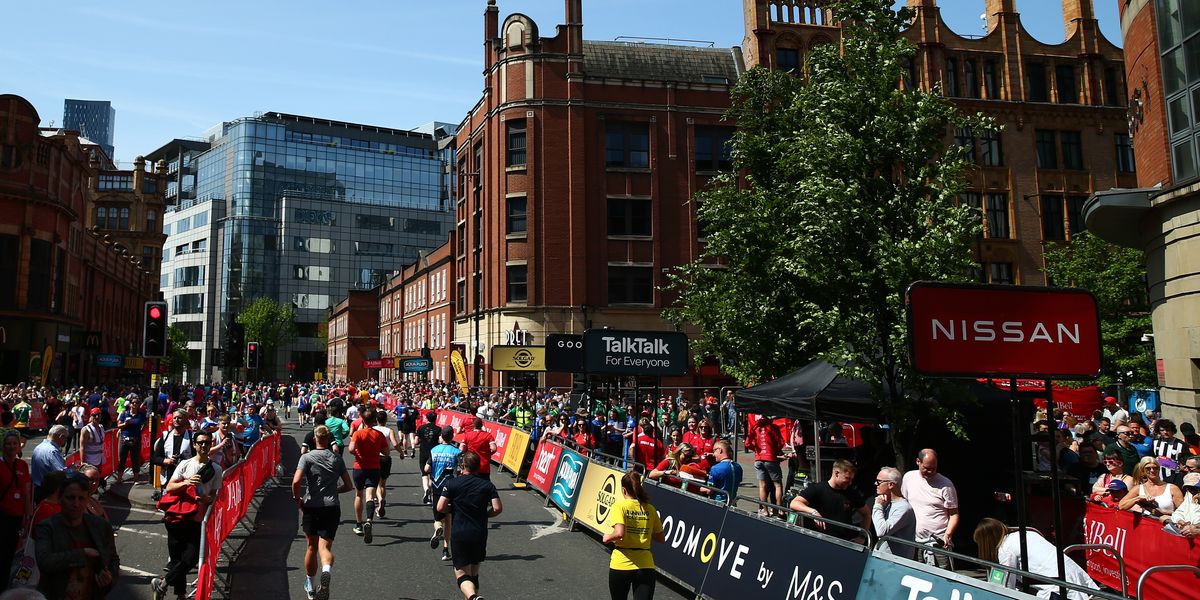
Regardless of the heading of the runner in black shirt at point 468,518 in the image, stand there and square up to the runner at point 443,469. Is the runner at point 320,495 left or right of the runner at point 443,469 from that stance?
left

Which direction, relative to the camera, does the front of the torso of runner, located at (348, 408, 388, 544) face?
away from the camera

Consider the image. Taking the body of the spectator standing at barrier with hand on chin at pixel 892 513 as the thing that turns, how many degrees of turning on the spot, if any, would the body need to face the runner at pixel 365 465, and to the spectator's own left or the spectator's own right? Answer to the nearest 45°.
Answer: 0° — they already face them

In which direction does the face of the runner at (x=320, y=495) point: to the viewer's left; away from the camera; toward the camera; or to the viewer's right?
away from the camera

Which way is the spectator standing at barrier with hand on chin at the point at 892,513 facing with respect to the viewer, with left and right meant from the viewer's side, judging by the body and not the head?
facing to the left of the viewer

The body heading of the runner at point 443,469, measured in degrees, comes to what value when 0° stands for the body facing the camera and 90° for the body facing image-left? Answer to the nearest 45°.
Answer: approximately 180°

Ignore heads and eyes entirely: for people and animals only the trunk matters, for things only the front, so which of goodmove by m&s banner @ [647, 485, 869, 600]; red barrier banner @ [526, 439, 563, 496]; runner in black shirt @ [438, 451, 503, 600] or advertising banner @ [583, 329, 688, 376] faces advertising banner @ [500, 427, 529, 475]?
the runner in black shirt

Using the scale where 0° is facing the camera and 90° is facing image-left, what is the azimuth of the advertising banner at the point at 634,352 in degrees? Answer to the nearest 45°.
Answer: approximately 0°

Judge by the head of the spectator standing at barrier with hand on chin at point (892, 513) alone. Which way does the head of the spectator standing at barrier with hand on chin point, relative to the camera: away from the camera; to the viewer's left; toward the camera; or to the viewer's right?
to the viewer's left

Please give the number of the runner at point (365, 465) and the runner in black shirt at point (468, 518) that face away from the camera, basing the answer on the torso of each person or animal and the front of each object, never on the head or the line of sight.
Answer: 2

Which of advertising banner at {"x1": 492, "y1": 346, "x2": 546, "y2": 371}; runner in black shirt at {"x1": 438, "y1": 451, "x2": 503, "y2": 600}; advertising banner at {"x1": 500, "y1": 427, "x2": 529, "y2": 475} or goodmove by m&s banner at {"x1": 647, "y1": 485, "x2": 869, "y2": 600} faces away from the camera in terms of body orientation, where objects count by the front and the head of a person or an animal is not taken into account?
the runner in black shirt

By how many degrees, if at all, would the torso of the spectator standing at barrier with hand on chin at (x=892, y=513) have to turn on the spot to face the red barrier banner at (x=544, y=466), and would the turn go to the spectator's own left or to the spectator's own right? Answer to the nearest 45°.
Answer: approximately 45° to the spectator's own right

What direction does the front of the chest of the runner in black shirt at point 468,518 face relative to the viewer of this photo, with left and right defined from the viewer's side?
facing away from the viewer

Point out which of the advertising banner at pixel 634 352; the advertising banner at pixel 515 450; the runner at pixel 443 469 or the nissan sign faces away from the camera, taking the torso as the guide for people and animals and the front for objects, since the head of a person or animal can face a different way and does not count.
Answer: the runner

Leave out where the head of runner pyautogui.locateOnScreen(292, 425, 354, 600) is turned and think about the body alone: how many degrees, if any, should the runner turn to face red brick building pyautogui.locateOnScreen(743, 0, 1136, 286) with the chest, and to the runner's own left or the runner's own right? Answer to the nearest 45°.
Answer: approximately 45° to the runner's own right
